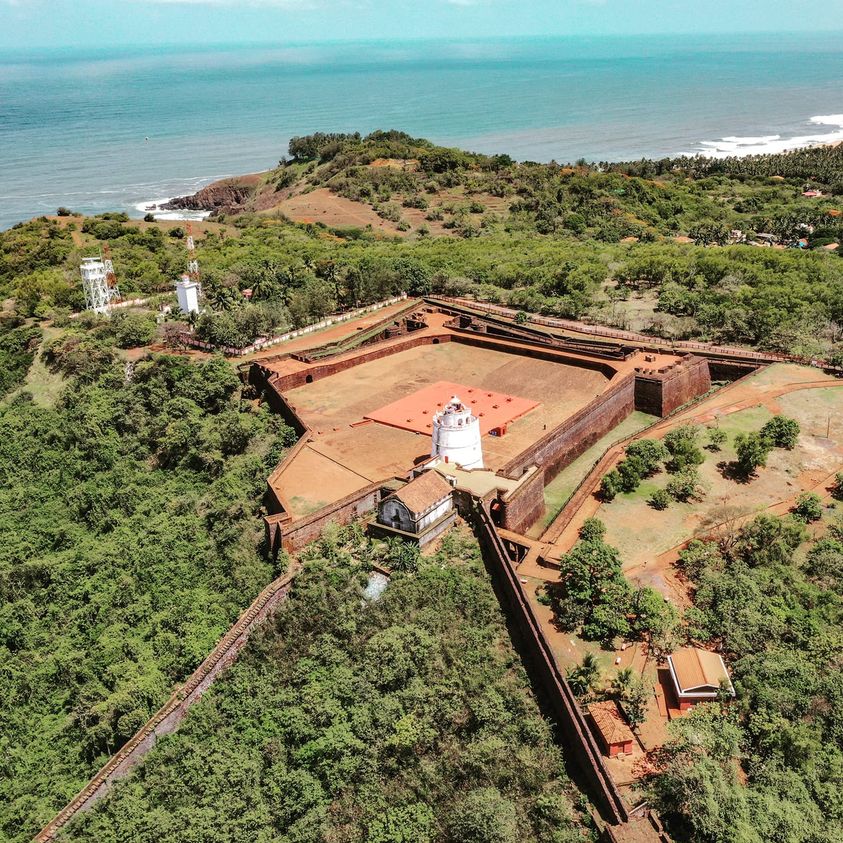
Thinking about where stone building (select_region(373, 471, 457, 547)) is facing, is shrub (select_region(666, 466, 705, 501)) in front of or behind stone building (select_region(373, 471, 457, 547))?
behind

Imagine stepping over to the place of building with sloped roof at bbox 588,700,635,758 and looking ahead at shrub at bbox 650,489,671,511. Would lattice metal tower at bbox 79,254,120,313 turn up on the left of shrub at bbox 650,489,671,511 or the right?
left

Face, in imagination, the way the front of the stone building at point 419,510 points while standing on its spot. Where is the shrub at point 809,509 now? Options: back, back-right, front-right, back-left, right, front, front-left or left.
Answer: back-left

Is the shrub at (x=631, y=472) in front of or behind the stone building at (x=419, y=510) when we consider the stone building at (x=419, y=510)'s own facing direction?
behind

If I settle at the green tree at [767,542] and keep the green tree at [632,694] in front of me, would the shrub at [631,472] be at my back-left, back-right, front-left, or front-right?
back-right

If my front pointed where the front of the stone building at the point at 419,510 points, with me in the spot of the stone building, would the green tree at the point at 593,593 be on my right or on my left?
on my left

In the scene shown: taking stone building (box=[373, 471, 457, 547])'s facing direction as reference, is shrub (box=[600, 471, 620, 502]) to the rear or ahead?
to the rear

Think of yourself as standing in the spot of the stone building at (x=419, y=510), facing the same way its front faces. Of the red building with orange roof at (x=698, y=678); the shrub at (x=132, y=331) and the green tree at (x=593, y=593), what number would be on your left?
2

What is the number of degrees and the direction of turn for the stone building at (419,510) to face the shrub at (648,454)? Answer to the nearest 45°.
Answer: approximately 180°

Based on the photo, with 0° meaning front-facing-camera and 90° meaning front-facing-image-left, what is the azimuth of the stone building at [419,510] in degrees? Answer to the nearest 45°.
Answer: approximately 45°

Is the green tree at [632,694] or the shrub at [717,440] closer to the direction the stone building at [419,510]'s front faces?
the green tree
